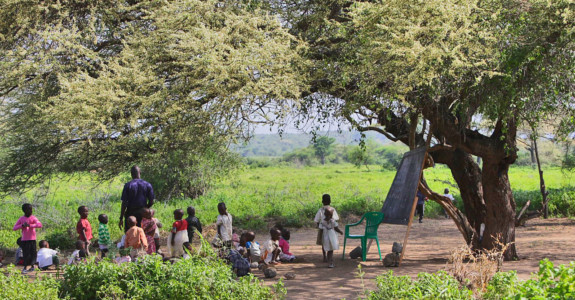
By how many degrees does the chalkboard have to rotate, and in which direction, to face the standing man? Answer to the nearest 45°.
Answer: approximately 45° to its right

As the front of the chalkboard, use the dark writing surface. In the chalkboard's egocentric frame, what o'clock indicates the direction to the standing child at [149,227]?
The standing child is roughly at 1 o'clock from the chalkboard.

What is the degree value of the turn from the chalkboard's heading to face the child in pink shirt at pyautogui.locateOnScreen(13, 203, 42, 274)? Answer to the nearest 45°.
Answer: approximately 45° to its right

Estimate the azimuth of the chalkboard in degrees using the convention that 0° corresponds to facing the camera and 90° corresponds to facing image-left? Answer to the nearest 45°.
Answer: approximately 45°

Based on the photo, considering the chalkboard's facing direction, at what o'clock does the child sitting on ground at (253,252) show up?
The child sitting on ground is roughly at 1 o'clock from the chalkboard.

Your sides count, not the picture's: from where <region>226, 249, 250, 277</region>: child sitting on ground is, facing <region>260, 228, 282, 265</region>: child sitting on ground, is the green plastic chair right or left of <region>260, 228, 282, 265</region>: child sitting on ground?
right

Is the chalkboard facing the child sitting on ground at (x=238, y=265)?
yes

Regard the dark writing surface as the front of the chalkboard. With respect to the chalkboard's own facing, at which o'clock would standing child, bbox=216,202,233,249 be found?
The standing child is roughly at 1 o'clock from the chalkboard.
